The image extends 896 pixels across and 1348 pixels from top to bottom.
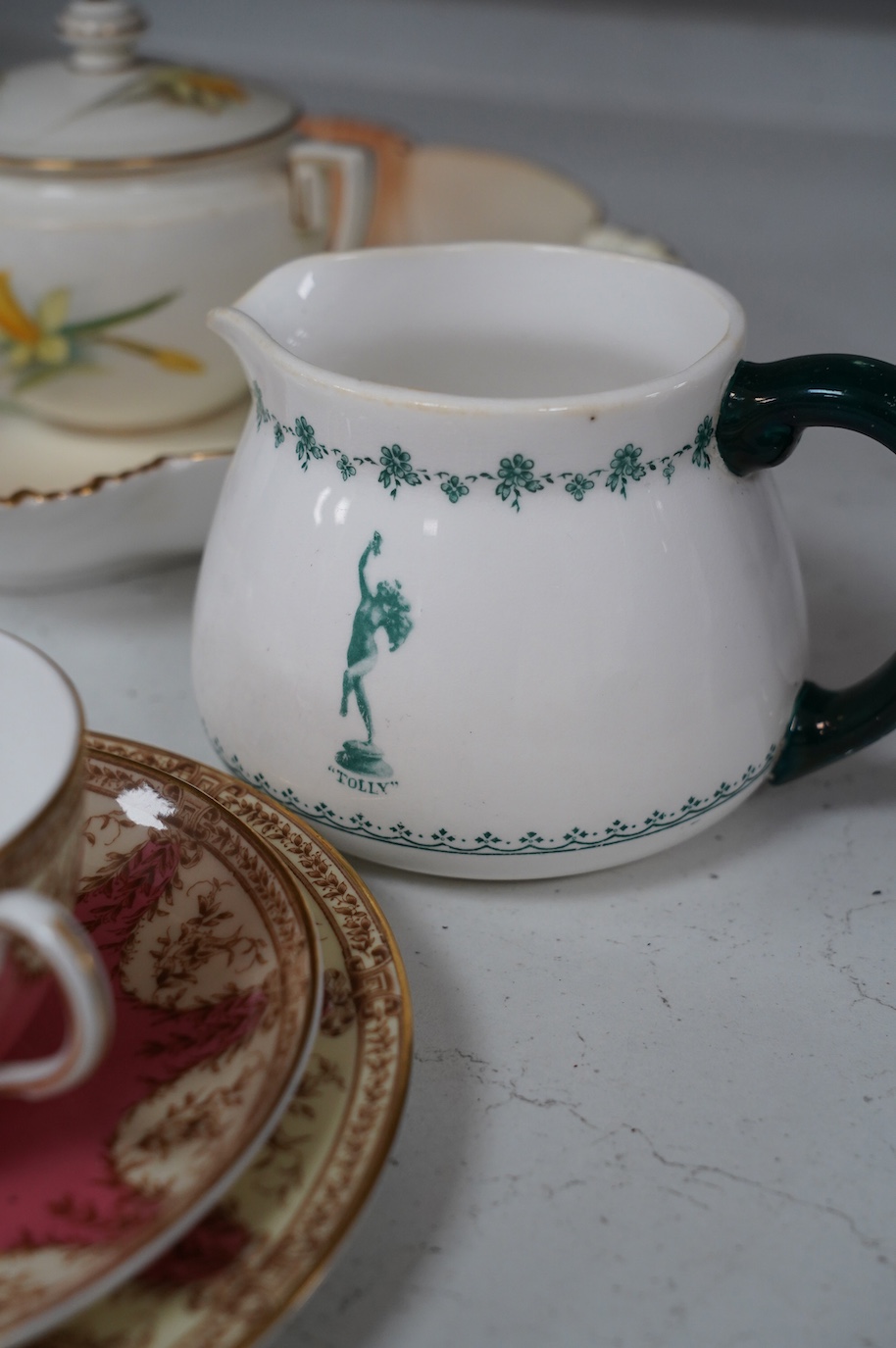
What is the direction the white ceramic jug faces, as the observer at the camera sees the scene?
facing to the left of the viewer

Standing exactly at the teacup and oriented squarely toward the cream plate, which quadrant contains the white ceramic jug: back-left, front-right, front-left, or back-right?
front-right

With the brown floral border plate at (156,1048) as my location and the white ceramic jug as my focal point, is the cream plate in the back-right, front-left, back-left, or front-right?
front-left

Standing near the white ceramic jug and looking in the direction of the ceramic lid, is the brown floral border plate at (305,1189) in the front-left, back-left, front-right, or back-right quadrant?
back-left
